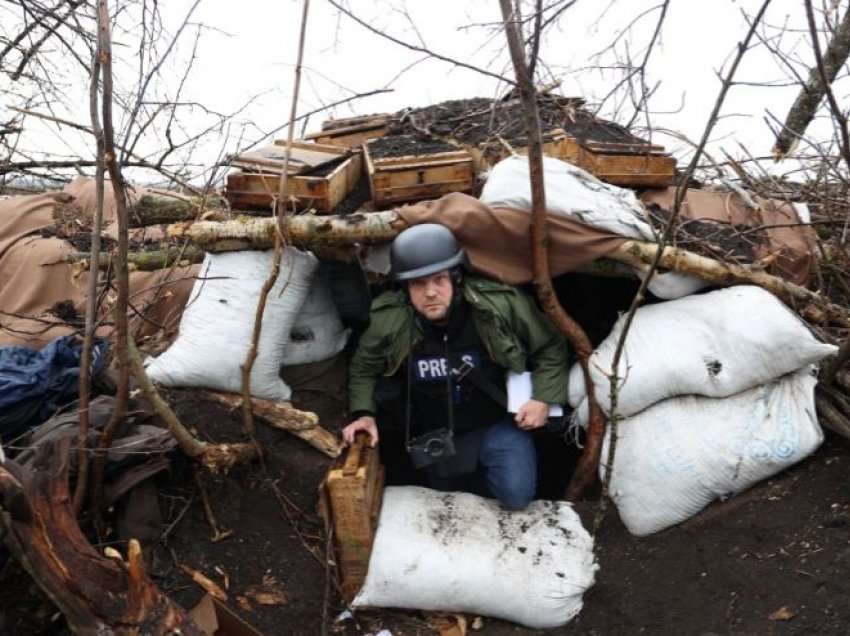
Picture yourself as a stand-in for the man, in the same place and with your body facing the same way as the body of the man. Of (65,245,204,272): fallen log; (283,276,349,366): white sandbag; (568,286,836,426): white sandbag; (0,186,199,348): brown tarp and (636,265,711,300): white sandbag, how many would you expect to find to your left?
2

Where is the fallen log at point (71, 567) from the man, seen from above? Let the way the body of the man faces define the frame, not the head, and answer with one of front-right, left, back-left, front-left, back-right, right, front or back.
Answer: front-right

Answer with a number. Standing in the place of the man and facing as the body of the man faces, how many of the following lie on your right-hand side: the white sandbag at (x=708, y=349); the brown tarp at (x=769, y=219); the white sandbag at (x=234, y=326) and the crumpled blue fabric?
2

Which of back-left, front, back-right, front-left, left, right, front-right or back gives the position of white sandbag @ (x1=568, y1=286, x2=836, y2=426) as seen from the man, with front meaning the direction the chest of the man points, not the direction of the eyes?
left

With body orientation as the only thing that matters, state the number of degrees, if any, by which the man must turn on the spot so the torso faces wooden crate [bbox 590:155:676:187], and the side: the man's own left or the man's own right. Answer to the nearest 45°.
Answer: approximately 135° to the man's own left

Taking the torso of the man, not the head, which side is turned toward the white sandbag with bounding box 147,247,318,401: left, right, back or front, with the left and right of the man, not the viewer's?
right

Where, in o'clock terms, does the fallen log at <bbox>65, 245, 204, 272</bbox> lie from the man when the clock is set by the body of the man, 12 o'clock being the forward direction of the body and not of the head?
The fallen log is roughly at 4 o'clock from the man.

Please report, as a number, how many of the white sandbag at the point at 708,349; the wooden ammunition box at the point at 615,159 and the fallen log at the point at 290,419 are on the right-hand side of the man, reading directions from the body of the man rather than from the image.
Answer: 1

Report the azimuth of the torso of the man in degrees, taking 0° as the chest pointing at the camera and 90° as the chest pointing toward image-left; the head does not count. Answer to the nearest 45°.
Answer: approximately 0°
